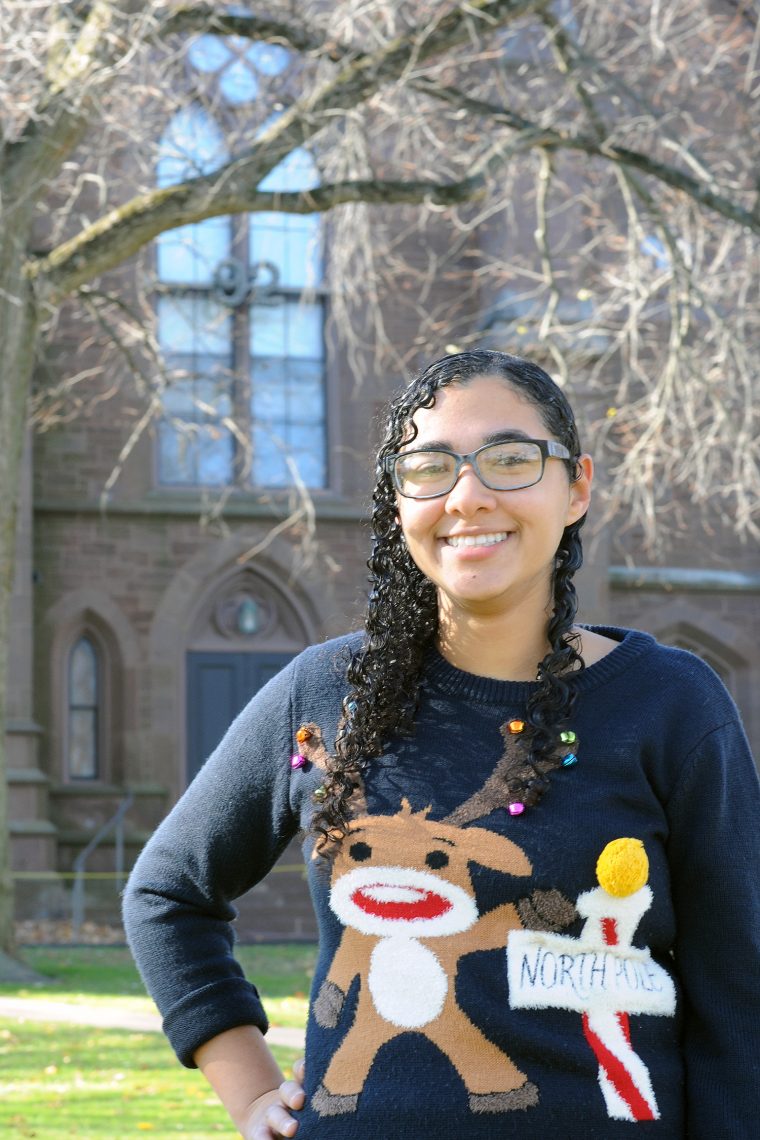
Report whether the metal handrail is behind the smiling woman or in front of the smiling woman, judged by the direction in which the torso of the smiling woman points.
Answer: behind

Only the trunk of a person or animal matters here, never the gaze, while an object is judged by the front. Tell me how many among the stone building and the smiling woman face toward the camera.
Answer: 2

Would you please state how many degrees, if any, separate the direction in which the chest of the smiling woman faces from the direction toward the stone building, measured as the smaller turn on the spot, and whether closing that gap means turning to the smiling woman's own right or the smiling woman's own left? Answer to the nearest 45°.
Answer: approximately 180°

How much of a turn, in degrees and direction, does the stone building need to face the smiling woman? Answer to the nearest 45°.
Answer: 0° — it already faces them

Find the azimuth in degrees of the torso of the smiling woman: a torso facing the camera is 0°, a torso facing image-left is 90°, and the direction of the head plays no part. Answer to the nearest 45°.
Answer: approximately 0°

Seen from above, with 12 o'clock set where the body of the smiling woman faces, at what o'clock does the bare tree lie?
The bare tree is roughly at 6 o'clock from the smiling woman.

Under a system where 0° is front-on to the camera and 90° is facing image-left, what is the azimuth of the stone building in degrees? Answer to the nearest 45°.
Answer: approximately 0°
